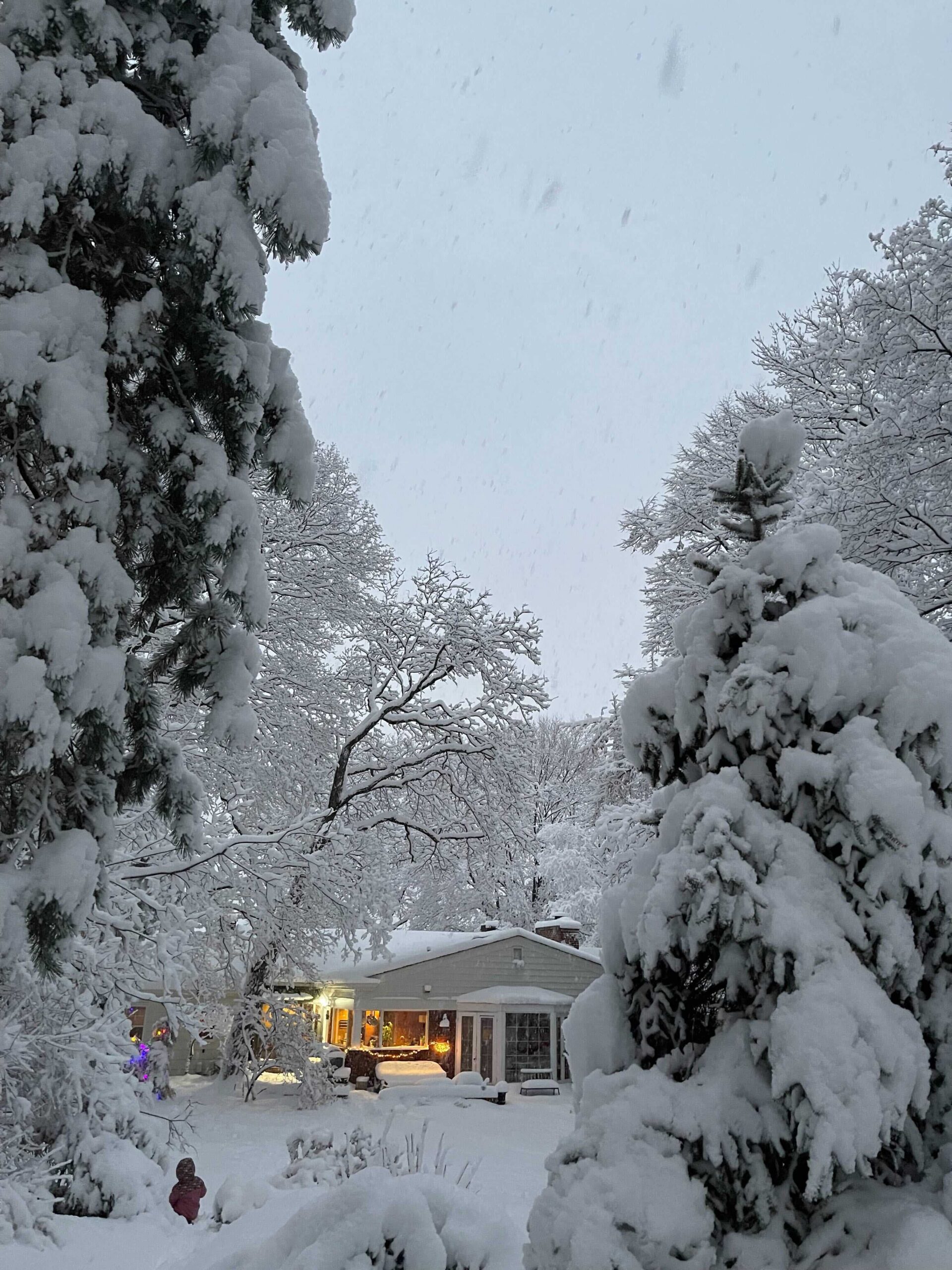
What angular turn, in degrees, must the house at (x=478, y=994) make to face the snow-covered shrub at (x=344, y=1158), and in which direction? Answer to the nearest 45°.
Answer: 0° — it already faces it

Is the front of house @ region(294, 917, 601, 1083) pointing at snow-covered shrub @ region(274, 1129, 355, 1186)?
yes

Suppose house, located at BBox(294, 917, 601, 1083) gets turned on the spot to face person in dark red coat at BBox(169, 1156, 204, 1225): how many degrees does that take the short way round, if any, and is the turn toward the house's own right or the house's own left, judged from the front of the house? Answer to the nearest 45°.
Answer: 0° — it already faces them

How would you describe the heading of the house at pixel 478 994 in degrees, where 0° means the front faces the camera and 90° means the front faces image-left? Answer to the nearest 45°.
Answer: approximately 0°

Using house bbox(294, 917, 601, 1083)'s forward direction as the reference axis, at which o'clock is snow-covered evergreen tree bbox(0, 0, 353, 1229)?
The snow-covered evergreen tree is roughly at 12 o'clock from the house.

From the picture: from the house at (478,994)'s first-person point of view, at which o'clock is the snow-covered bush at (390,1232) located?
The snow-covered bush is roughly at 12 o'clock from the house.

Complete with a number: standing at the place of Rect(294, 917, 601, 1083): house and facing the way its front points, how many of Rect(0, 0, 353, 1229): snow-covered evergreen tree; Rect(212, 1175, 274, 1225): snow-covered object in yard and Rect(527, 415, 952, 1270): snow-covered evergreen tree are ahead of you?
3
